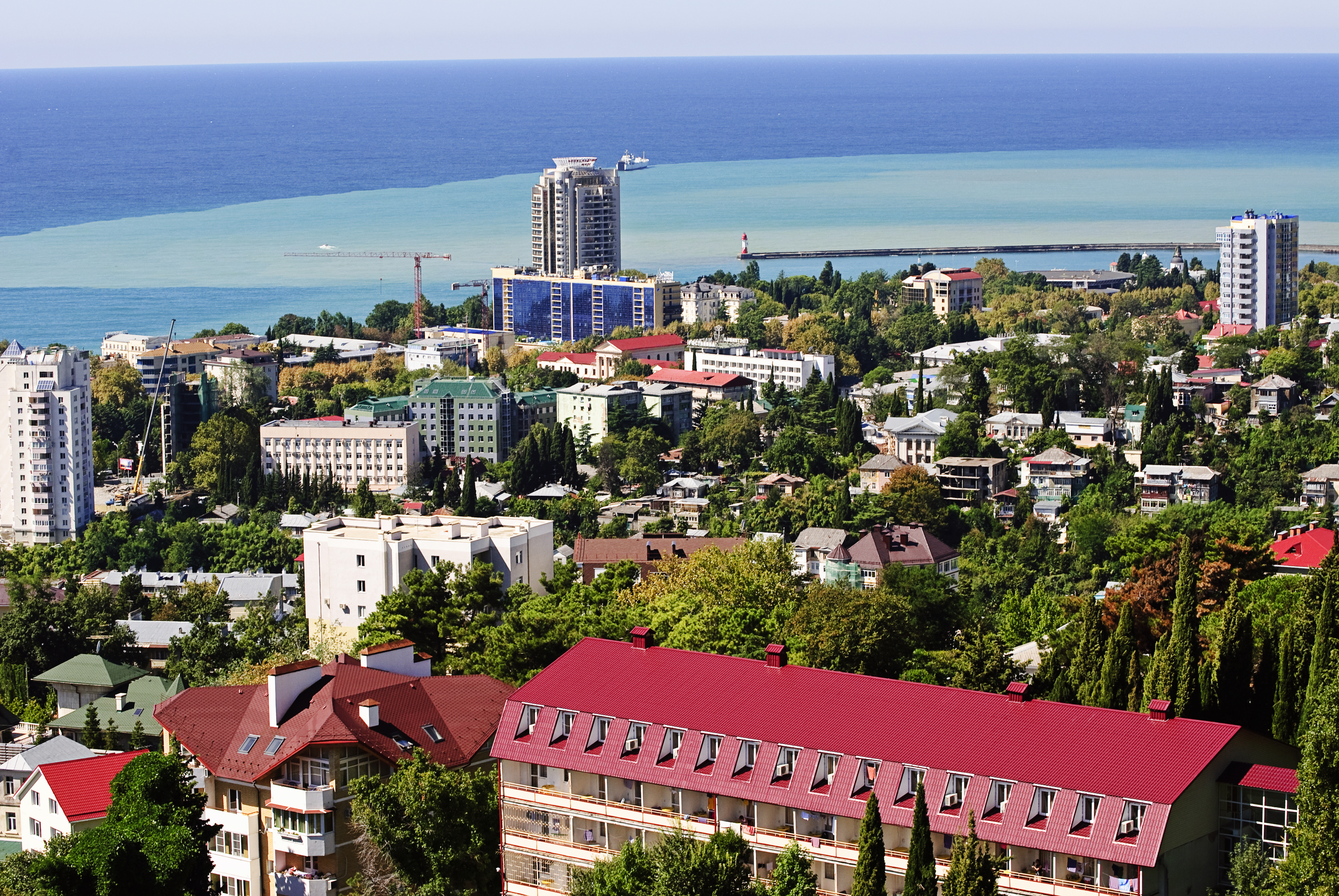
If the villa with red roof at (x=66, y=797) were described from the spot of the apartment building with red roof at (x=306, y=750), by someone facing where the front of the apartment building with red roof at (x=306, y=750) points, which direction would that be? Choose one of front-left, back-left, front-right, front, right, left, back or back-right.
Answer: back-right

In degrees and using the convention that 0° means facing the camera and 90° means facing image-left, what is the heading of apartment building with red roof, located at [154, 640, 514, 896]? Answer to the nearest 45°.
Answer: approximately 0°

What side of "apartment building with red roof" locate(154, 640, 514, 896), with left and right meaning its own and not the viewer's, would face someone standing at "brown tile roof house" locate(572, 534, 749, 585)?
back

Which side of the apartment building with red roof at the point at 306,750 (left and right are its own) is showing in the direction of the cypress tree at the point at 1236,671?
left

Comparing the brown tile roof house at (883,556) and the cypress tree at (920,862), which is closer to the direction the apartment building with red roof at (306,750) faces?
the cypress tree

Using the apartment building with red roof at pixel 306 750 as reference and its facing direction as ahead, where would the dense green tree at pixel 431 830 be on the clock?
The dense green tree is roughly at 11 o'clock from the apartment building with red roof.

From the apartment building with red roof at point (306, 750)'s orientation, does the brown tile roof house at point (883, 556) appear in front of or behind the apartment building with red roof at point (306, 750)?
behind

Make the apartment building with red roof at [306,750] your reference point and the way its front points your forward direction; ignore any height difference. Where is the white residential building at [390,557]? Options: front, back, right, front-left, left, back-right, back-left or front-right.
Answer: back

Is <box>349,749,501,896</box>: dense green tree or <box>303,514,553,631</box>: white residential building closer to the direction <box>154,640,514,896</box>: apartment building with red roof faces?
the dense green tree
